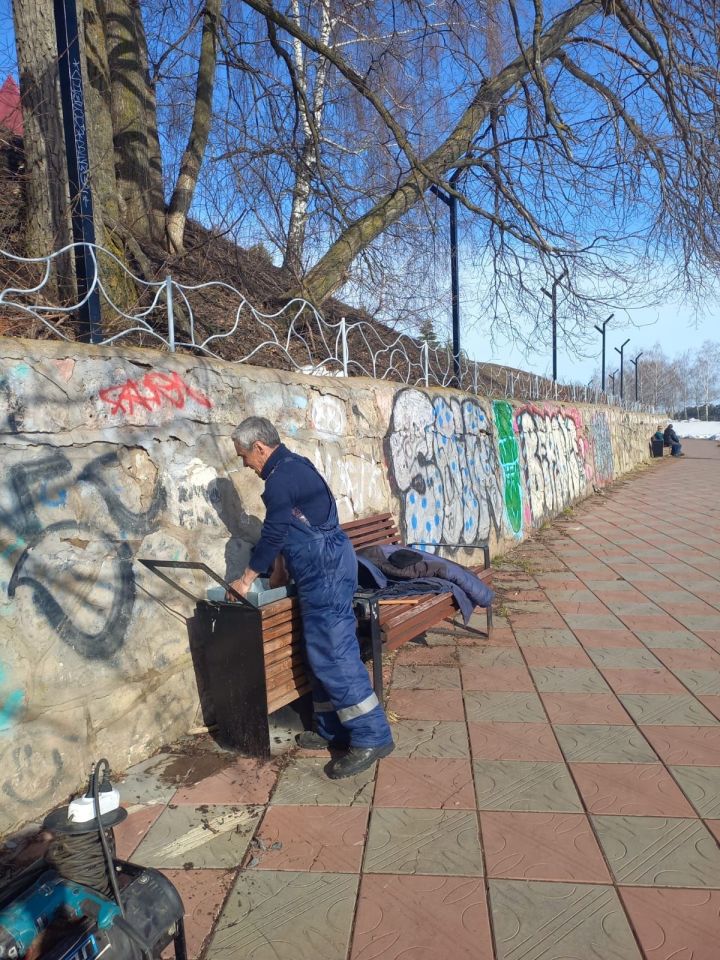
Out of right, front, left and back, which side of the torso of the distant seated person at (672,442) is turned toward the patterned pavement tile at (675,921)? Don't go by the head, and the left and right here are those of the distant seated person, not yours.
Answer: right

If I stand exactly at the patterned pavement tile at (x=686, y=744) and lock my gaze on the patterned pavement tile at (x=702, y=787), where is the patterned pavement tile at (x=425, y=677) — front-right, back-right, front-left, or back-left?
back-right

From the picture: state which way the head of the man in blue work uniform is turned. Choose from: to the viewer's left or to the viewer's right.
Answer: to the viewer's left

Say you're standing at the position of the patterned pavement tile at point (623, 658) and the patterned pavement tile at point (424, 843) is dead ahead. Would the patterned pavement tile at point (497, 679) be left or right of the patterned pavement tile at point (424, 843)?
right

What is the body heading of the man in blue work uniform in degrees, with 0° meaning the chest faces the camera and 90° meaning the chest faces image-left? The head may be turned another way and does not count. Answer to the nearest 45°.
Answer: approximately 90°

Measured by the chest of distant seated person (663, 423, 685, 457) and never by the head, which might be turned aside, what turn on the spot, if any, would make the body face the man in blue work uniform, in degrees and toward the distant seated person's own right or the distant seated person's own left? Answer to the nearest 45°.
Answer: approximately 90° to the distant seated person's own right

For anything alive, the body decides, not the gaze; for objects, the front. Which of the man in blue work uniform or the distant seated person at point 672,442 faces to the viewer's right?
the distant seated person

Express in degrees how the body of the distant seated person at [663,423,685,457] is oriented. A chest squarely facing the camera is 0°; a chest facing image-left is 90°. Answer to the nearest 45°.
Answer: approximately 270°

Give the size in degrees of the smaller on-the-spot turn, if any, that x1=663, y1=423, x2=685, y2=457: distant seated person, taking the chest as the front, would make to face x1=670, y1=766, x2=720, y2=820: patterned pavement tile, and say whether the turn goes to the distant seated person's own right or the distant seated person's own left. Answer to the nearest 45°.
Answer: approximately 90° to the distant seated person's own right
